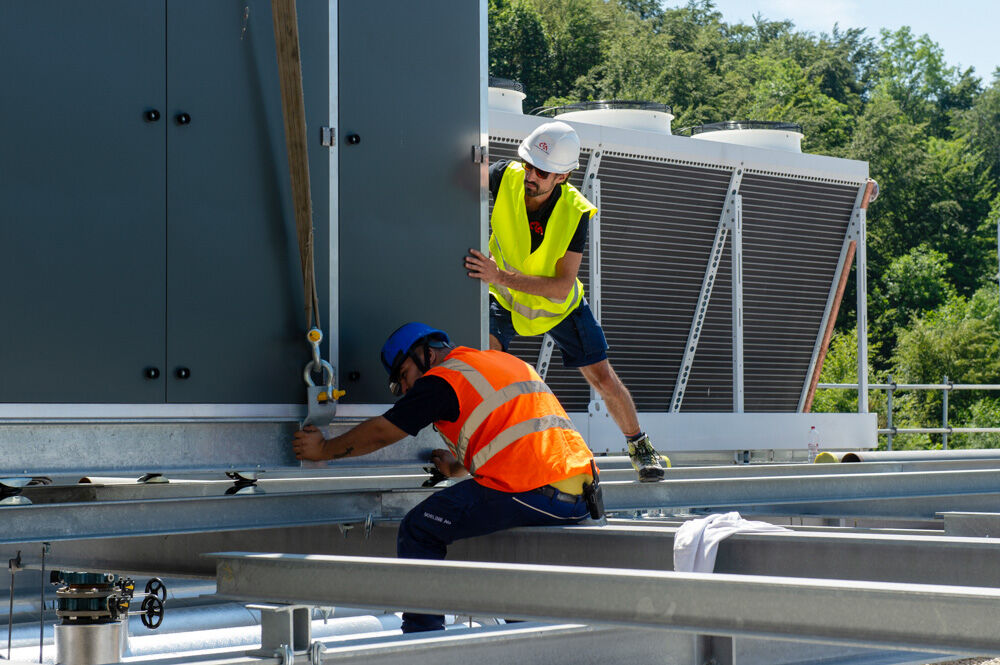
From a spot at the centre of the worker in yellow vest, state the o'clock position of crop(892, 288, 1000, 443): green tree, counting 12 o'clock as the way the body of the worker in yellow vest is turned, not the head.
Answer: The green tree is roughly at 5 o'clock from the worker in yellow vest.

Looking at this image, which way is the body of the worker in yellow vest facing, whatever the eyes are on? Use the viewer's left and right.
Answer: facing the viewer and to the left of the viewer

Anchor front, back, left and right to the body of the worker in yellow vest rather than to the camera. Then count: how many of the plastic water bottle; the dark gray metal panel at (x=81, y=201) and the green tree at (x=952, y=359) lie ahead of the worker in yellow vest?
1

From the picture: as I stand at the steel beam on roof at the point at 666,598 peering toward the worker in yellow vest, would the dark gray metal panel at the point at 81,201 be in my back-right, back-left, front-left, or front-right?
front-left

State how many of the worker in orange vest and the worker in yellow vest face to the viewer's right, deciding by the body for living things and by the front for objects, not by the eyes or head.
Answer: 0

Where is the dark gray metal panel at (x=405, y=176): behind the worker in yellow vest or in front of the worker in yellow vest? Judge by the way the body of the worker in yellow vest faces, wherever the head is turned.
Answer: in front

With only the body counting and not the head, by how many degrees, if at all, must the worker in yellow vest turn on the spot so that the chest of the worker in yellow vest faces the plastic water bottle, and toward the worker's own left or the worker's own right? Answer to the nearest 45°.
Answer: approximately 135° to the worker's own right

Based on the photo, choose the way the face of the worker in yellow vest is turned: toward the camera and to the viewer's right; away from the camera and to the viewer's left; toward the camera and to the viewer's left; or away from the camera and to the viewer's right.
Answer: toward the camera and to the viewer's left

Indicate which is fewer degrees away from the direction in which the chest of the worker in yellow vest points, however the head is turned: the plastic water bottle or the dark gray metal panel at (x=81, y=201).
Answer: the dark gray metal panel

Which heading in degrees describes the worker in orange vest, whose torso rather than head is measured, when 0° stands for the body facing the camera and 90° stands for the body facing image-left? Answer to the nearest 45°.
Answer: approximately 90°

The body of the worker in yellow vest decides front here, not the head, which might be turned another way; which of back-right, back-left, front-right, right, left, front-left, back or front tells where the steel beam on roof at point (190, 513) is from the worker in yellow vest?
front

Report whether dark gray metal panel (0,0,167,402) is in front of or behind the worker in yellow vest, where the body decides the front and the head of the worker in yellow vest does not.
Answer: in front

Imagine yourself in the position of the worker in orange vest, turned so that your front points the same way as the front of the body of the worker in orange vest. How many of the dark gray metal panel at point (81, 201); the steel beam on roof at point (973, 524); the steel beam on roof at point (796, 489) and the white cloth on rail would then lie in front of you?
1

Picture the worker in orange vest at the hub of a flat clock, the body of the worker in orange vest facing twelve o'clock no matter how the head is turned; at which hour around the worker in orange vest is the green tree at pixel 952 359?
The green tree is roughly at 4 o'clock from the worker in orange vest.
